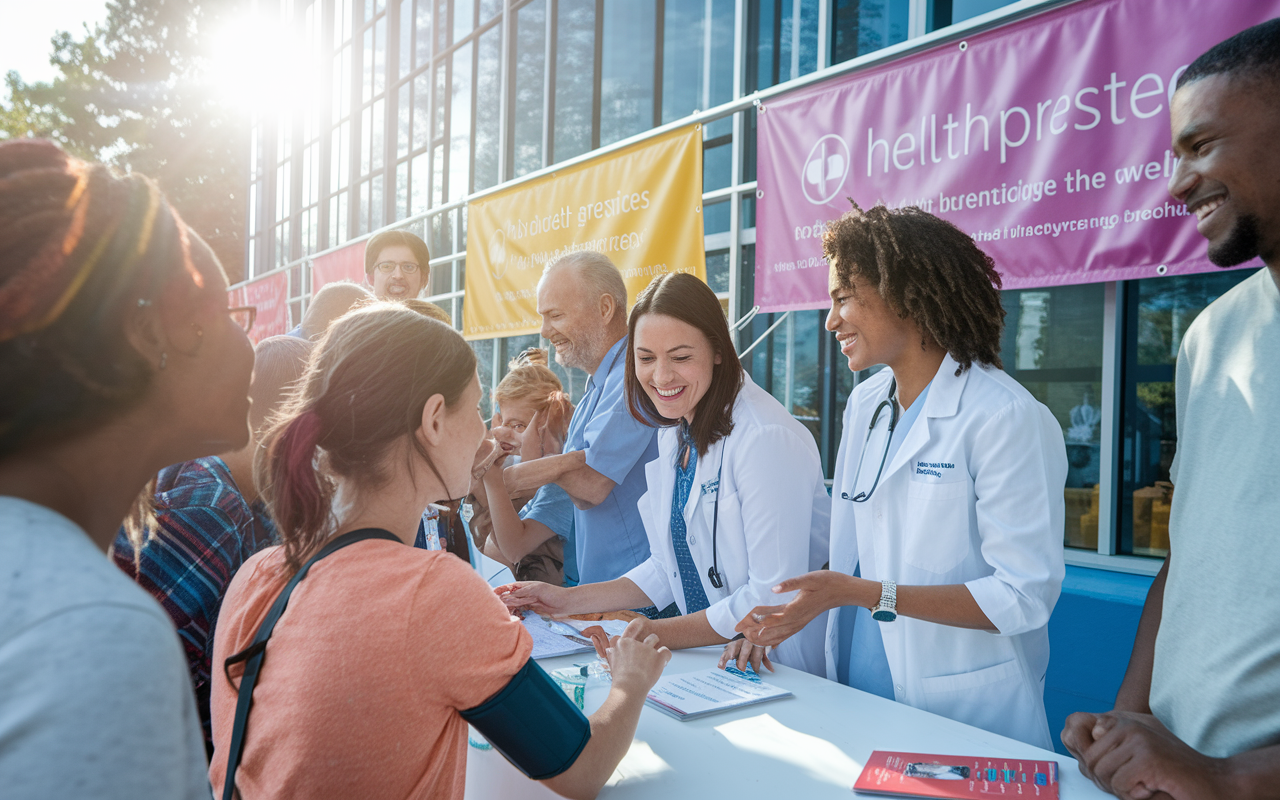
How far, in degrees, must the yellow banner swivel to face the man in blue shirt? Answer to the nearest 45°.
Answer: approximately 45° to its left

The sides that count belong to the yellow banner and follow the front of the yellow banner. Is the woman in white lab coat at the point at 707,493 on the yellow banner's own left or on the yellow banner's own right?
on the yellow banner's own left

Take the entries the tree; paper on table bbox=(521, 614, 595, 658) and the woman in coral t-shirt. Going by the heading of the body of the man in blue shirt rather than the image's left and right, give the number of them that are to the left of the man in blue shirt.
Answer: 2

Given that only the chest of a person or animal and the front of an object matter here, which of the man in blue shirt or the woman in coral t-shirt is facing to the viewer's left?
the man in blue shirt

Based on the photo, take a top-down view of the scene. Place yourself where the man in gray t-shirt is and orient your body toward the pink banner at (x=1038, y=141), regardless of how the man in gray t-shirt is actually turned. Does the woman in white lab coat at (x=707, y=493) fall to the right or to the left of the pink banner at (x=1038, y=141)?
left

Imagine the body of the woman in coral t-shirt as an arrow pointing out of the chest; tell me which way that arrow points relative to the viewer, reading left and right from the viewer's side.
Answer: facing away from the viewer and to the right of the viewer

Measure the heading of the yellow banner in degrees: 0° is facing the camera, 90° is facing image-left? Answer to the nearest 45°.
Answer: approximately 45°

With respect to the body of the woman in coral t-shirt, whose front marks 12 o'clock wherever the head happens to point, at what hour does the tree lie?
The tree is roughly at 10 o'clock from the woman in coral t-shirt.

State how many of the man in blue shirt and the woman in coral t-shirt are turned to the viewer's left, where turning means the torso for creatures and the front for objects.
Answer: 1

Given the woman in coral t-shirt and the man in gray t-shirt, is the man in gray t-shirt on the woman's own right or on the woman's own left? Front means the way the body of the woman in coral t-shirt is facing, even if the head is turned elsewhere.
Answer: on the woman's own right

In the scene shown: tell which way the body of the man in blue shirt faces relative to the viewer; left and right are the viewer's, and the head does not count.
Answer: facing to the left of the viewer

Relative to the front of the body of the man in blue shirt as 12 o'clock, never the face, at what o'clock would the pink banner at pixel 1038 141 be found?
The pink banner is roughly at 6 o'clock from the man in blue shirt.
